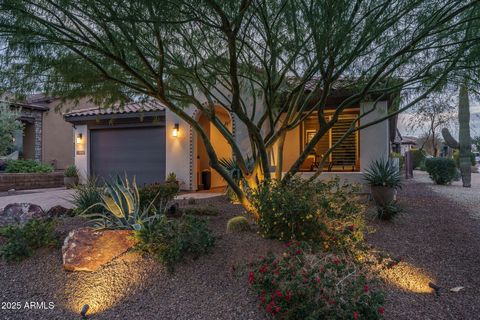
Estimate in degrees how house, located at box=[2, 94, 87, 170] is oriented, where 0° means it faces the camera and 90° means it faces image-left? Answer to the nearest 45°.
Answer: approximately 45°

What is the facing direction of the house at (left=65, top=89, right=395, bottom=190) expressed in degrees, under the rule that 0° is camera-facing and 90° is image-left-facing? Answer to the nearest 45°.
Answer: approximately 0°

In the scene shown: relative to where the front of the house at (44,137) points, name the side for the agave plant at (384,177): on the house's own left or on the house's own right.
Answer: on the house's own left

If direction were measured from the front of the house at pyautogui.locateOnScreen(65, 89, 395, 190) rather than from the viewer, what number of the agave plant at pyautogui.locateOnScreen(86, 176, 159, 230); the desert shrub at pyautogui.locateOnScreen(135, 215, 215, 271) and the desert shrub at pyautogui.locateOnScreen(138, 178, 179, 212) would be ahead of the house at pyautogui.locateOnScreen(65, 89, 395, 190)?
3

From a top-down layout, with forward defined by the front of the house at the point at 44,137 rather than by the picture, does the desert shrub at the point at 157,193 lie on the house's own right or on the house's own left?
on the house's own left

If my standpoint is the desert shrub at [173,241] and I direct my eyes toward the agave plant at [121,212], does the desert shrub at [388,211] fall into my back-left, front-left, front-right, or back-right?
back-right
